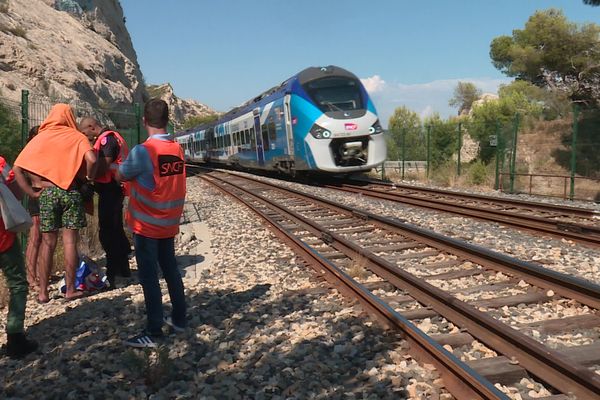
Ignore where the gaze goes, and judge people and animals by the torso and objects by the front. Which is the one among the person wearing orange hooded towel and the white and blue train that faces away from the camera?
the person wearing orange hooded towel

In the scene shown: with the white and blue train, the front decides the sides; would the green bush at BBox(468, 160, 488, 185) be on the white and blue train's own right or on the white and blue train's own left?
on the white and blue train's own left

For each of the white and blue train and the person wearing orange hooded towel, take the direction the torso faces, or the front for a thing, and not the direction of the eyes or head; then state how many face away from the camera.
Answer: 1

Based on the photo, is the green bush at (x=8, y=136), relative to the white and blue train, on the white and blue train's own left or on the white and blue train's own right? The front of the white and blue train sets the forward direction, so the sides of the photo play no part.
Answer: on the white and blue train's own right

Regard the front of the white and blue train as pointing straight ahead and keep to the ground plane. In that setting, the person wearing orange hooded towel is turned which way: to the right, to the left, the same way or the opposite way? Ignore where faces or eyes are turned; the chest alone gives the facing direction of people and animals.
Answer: the opposite way

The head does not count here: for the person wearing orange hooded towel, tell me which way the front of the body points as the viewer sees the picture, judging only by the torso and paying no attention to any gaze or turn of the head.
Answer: away from the camera

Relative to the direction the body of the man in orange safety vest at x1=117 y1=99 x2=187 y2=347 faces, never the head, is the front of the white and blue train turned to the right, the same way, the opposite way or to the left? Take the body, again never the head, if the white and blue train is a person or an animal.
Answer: the opposite way

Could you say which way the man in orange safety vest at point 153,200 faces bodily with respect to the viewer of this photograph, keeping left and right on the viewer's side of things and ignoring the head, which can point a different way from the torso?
facing away from the viewer and to the left of the viewer

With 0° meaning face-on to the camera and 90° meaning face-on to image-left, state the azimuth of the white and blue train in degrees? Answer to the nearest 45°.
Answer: approximately 315°
